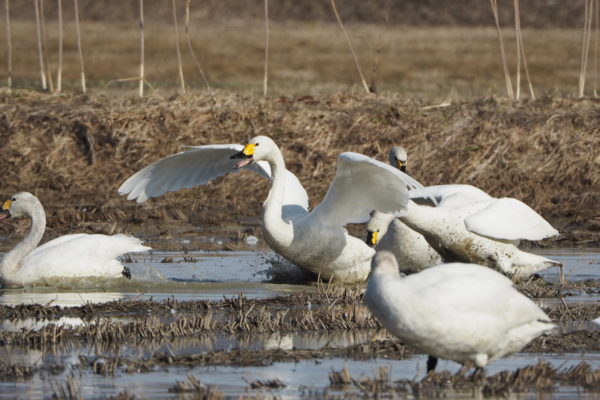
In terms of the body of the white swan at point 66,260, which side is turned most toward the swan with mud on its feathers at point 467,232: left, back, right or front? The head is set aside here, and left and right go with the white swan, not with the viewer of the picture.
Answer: back

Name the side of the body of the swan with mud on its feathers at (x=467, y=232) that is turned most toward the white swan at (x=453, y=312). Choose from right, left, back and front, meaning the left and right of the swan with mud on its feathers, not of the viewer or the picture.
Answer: left

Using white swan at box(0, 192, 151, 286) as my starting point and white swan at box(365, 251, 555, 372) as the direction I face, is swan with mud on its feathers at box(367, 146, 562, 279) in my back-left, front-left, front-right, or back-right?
front-left

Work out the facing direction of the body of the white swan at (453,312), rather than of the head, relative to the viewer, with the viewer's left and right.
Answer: facing to the left of the viewer

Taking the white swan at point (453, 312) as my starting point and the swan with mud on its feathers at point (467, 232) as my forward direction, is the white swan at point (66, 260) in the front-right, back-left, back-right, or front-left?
front-left

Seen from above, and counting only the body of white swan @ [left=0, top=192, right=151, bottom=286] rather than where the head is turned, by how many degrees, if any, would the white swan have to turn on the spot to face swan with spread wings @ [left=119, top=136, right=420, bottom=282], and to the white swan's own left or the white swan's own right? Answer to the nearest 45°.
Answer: approximately 180°

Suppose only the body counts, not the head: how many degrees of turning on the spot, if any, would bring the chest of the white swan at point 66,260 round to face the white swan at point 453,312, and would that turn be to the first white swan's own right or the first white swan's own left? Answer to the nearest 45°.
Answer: approximately 135° to the first white swan's own left

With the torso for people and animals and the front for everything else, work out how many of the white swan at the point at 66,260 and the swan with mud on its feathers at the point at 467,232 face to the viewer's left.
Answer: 2

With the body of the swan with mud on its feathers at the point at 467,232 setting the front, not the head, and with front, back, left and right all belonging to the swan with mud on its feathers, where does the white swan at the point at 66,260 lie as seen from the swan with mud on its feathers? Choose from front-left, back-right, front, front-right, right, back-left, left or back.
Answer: front

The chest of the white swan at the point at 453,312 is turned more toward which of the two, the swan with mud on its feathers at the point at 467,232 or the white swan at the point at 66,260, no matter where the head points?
the white swan

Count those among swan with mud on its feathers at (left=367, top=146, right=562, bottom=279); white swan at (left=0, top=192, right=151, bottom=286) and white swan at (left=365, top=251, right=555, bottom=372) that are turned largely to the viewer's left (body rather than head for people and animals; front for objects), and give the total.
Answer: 3

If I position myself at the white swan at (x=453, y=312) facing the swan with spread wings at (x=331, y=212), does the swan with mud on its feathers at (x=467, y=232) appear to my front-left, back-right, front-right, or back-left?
front-right

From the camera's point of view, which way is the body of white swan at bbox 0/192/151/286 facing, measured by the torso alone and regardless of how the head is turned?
to the viewer's left

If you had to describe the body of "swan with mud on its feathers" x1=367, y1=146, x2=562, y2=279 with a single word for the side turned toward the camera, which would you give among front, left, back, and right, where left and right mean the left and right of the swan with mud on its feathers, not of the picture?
left
